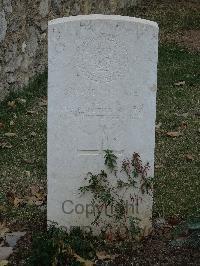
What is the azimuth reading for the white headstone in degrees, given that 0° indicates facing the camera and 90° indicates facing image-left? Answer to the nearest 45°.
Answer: approximately 0°

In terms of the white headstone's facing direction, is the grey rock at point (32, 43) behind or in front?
behind

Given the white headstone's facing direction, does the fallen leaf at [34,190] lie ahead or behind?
behind

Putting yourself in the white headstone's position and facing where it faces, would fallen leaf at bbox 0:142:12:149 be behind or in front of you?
behind
